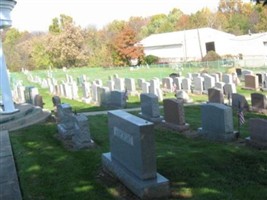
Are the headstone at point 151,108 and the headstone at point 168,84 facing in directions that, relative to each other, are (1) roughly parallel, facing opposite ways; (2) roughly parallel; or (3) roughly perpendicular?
roughly parallel

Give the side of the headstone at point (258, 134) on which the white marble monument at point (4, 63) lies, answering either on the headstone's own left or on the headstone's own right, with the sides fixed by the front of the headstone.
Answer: on the headstone's own right

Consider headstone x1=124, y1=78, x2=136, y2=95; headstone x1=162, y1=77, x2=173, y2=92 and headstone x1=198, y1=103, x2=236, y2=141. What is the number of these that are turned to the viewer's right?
0

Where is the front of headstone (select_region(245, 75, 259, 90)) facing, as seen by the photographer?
facing the viewer and to the left of the viewer

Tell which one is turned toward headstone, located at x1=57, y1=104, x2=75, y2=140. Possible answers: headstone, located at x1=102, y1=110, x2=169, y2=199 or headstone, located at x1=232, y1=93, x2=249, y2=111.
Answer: headstone, located at x1=232, y1=93, x2=249, y2=111

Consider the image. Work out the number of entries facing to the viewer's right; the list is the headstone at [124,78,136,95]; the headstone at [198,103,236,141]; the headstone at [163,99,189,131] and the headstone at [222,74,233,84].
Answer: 0

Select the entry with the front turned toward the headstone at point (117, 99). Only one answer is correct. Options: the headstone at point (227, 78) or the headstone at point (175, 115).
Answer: the headstone at point (227, 78)

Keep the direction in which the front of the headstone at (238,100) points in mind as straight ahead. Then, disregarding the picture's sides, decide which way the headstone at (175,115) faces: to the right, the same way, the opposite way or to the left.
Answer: the same way

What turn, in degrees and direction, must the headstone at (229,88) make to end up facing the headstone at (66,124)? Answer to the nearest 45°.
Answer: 0° — it already faces it

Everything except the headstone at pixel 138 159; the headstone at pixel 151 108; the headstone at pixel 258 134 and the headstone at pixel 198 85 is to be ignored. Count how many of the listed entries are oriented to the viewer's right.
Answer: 0
